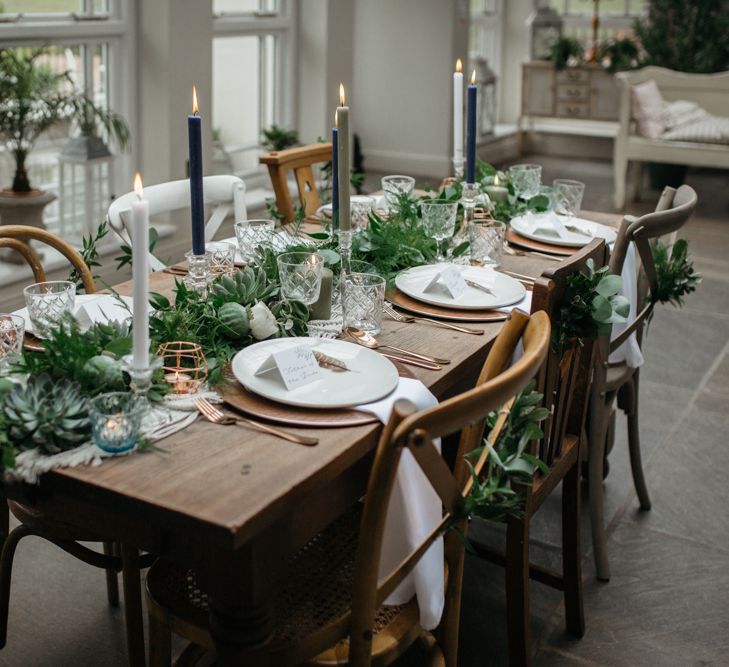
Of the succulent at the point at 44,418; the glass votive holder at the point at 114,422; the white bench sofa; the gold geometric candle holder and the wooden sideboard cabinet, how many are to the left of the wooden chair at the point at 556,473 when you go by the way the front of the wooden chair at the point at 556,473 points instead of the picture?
3

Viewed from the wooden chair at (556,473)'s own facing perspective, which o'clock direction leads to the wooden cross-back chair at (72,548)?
the wooden cross-back chair at (72,548) is roughly at 10 o'clock from the wooden chair at (556,473).

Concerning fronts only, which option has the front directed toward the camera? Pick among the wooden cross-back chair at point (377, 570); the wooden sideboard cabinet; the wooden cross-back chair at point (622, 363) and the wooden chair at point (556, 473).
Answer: the wooden sideboard cabinet

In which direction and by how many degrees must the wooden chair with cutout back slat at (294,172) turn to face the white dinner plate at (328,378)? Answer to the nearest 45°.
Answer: approximately 45° to its right

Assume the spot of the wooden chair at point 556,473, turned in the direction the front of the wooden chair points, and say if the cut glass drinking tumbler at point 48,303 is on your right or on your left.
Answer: on your left

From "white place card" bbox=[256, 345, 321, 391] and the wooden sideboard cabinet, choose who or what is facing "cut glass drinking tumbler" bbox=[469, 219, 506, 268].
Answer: the wooden sideboard cabinet

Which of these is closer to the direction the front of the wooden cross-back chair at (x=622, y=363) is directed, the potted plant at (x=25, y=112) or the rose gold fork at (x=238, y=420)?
the potted plant

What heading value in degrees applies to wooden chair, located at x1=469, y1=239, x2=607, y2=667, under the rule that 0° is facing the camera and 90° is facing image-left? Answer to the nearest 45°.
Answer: approximately 135°

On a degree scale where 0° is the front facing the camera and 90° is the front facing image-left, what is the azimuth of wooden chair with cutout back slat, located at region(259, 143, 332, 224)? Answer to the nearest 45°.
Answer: approximately 315°

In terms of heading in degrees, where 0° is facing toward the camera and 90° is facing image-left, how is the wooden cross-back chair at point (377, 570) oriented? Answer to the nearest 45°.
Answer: approximately 135°

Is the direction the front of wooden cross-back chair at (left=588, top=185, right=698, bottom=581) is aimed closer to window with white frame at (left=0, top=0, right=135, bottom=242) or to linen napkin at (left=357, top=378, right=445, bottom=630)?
the window with white frame
